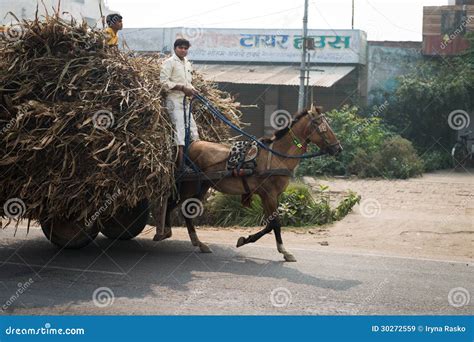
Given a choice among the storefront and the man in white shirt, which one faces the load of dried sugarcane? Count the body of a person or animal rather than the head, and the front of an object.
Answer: the storefront

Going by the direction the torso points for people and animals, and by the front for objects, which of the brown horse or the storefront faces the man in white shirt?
the storefront

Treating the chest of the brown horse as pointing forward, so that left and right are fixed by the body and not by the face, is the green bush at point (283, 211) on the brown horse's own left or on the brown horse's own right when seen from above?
on the brown horse's own left

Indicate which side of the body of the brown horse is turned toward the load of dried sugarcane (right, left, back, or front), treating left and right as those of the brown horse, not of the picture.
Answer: back

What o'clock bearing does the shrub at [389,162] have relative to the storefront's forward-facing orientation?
The shrub is roughly at 11 o'clock from the storefront.

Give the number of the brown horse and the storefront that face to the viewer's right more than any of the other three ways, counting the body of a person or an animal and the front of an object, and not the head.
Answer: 1

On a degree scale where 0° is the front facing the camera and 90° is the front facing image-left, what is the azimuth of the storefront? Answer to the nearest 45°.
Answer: approximately 0°

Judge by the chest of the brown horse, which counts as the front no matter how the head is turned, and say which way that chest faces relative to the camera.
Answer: to the viewer's right

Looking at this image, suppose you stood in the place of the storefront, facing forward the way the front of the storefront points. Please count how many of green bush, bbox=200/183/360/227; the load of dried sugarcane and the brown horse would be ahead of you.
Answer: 3

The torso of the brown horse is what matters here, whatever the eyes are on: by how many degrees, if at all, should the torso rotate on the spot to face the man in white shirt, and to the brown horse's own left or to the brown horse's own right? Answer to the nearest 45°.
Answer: approximately 180°

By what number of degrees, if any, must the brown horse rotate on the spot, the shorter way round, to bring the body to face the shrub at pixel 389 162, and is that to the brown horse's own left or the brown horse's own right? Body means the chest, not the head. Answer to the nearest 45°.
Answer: approximately 90° to the brown horse's own left

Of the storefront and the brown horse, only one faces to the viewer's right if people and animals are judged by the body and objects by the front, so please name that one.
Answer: the brown horse

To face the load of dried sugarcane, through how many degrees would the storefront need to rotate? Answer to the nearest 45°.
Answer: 0° — it already faces it

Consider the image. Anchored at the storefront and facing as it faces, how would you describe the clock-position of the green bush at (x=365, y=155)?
The green bush is roughly at 11 o'clock from the storefront.

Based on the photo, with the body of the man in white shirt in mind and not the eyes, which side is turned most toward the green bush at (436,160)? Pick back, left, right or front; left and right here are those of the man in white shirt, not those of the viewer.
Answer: left
